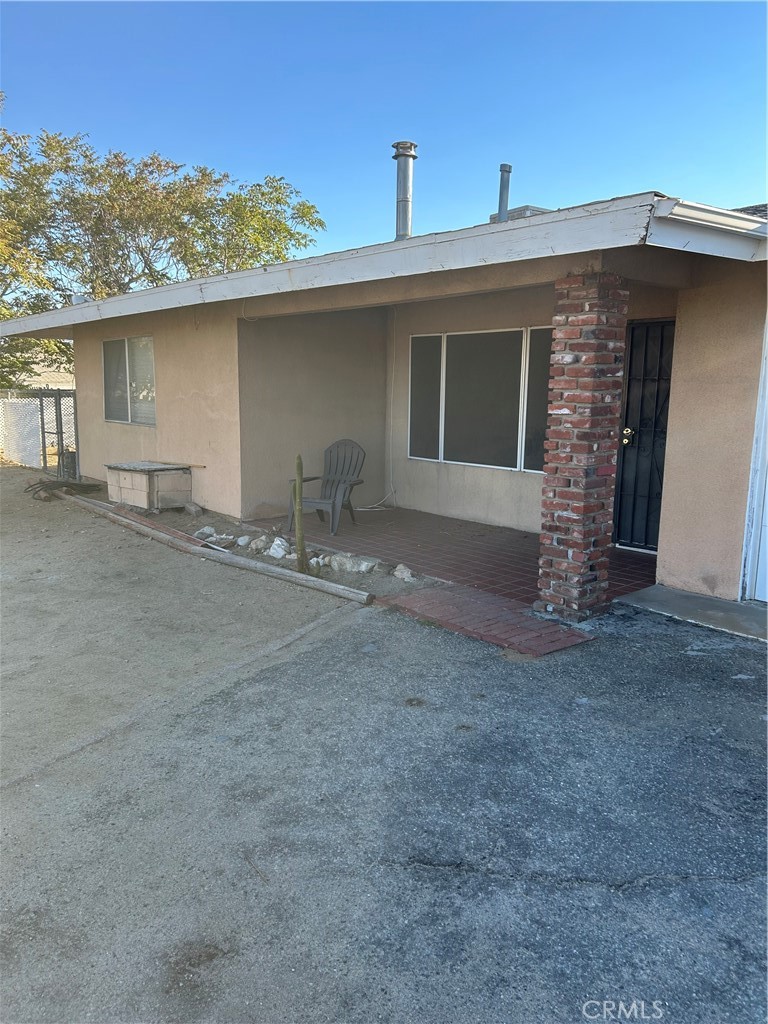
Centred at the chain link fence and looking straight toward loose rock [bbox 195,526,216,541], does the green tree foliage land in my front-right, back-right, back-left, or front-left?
back-left

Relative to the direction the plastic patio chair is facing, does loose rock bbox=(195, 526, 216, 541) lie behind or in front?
in front

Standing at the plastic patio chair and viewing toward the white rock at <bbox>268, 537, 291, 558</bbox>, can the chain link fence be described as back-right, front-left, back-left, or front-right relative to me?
back-right

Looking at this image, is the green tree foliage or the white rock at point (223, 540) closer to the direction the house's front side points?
the white rock

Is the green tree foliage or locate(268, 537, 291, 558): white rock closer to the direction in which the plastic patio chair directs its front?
the white rock

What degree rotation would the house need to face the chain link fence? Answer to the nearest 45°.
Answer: approximately 90° to its right

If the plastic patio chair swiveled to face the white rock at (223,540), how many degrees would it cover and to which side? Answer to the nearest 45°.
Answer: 0° — it already faces it

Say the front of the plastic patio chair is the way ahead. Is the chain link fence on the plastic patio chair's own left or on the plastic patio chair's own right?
on the plastic patio chair's own right

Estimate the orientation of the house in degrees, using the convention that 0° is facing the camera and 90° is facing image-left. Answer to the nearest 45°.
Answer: approximately 45°

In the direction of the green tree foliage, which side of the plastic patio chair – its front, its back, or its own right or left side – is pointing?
right
